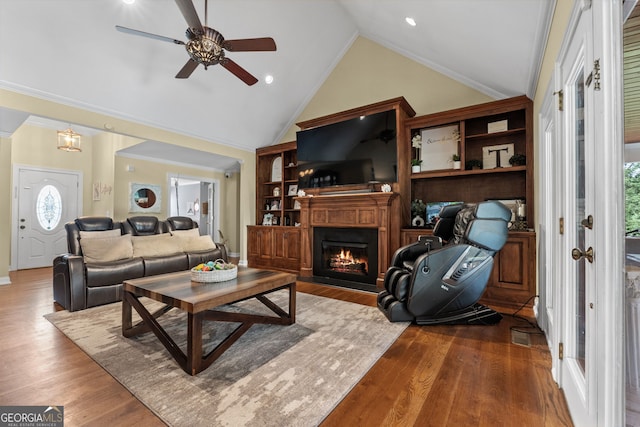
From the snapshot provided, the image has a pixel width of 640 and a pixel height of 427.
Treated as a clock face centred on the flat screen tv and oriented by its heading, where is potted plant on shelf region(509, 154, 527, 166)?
The potted plant on shelf is roughly at 8 o'clock from the flat screen tv.

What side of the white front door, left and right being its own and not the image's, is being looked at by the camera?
front

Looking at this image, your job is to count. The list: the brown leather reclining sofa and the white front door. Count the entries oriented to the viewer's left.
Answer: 0

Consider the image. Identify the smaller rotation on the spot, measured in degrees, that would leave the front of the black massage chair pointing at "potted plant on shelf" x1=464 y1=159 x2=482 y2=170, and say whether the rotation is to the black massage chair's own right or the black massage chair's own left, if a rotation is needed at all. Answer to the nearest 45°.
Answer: approximately 135° to the black massage chair's own right

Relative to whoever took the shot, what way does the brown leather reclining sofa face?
facing the viewer and to the right of the viewer

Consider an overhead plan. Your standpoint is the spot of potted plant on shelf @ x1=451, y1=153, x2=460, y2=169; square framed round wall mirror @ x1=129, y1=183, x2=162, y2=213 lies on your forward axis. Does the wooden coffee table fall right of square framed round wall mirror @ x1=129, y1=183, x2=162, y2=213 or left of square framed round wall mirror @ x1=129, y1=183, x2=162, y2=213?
left

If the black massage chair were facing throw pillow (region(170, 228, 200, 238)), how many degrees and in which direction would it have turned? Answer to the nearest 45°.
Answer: approximately 45° to its right

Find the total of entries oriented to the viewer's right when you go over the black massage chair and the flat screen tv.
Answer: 0

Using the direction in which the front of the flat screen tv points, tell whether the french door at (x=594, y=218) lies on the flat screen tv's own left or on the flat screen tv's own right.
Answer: on the flat screen tv's own left

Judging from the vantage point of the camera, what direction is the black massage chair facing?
facing the viewer and to the left of the viewer

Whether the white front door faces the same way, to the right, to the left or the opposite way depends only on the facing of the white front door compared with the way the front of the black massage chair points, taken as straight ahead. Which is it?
to the left

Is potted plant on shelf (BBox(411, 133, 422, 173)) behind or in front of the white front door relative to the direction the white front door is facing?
in front
